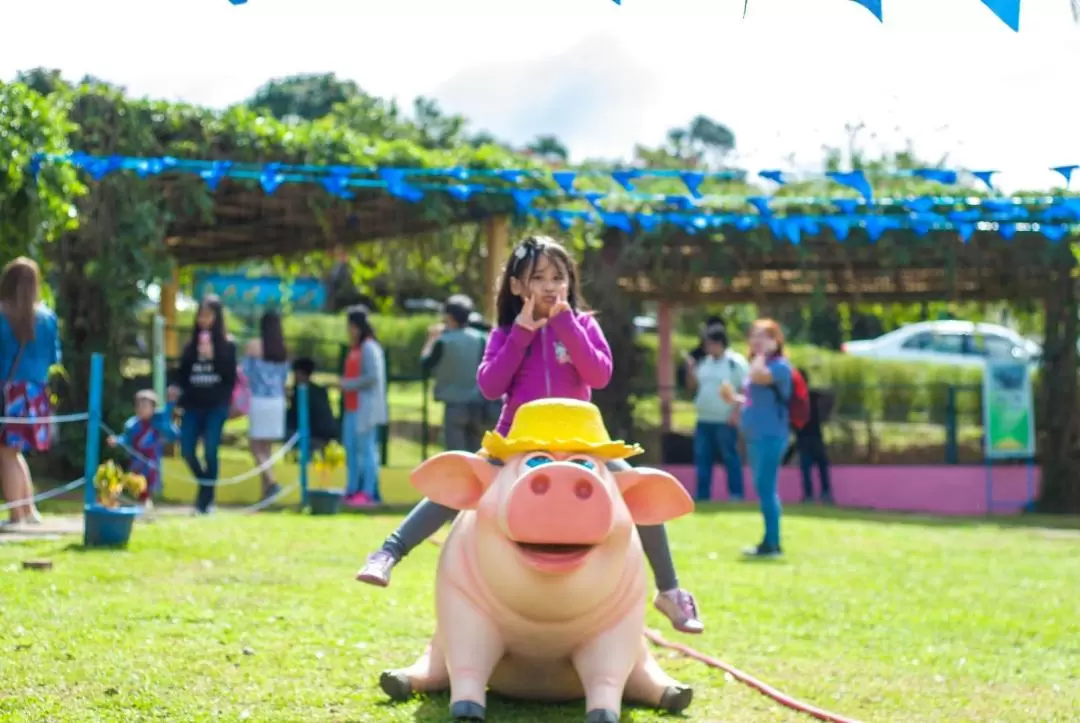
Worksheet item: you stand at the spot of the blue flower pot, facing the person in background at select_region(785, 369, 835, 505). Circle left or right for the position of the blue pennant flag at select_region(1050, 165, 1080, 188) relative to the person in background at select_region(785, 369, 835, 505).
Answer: right

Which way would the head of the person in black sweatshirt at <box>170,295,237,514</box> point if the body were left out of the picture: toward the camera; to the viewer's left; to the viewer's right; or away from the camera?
toward the camera

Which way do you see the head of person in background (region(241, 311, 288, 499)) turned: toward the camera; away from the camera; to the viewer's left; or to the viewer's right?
away from the camera

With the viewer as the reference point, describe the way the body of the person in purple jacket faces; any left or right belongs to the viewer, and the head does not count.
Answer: facing the viewer

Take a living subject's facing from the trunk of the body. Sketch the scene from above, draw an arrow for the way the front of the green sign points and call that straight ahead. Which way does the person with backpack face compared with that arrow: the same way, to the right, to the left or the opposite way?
to the right

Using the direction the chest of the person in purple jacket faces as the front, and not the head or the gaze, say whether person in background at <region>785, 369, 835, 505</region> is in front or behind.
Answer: behind

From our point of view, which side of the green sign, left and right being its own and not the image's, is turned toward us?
front

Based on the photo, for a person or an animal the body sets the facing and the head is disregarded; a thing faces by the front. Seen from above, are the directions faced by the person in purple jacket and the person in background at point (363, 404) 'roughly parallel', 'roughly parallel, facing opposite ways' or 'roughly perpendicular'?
roughly perpendicular

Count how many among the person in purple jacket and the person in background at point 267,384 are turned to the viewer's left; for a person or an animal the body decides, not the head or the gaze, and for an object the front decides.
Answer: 0

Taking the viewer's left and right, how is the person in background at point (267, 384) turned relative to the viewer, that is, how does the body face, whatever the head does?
facing away from the viewer

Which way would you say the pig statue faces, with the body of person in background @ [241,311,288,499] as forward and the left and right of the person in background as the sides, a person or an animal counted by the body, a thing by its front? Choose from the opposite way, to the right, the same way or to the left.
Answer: the opposite way

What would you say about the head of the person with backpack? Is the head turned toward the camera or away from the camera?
toward the camera

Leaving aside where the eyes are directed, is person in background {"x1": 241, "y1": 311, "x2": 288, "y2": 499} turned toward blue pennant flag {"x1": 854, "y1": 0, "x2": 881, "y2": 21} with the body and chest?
no

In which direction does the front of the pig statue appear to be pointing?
toward the camera

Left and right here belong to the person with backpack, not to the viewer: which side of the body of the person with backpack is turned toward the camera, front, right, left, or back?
left

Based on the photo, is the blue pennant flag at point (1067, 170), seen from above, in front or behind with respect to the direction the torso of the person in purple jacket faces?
behind

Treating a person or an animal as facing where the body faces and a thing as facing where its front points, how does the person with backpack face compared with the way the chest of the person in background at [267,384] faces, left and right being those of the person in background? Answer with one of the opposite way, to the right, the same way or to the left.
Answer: to the left
